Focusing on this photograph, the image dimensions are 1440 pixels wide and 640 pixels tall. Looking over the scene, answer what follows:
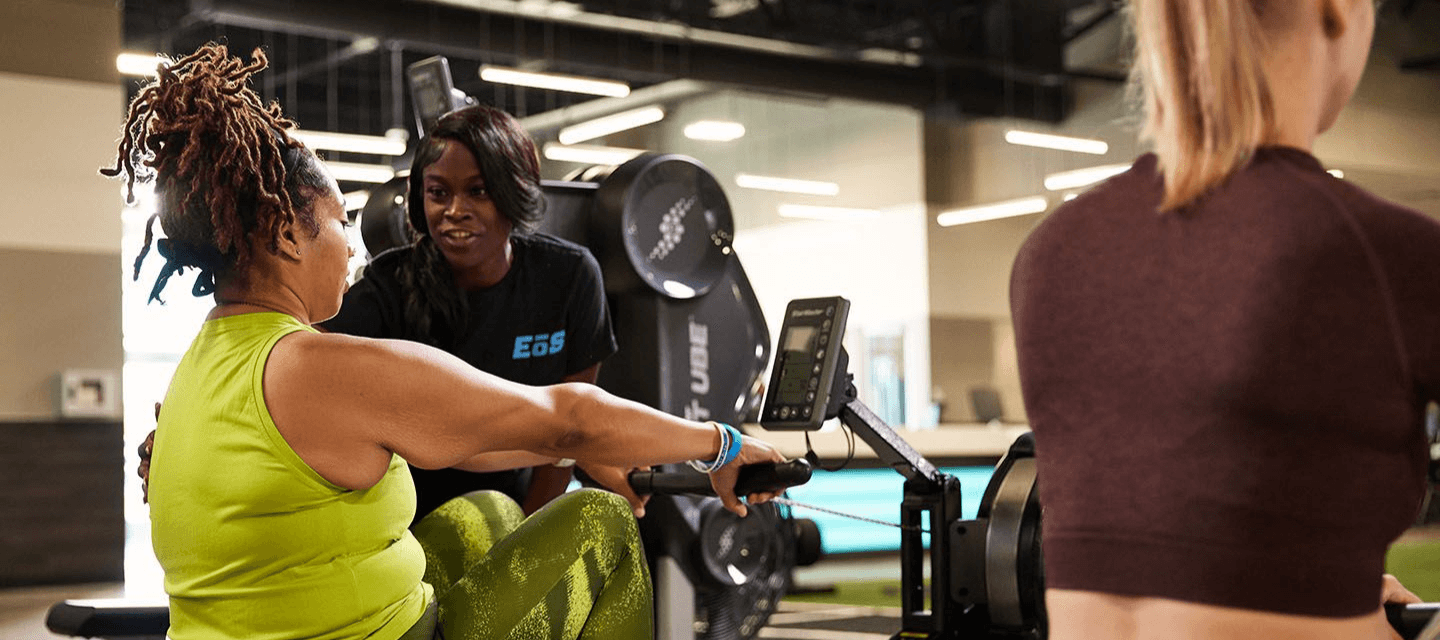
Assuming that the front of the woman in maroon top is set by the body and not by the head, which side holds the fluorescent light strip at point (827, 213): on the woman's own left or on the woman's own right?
on the woman's own left

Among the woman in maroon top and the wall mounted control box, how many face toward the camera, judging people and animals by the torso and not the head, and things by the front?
1

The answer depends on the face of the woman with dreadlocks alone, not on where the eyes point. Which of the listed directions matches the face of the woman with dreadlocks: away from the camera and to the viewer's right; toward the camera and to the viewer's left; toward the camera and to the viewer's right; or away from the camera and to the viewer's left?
away from the camera and to the viewer's right

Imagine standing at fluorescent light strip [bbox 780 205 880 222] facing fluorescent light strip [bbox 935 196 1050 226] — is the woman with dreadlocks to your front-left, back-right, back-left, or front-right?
back-right

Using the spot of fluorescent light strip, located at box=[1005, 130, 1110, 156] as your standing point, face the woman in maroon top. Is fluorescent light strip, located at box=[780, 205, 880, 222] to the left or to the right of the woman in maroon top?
right

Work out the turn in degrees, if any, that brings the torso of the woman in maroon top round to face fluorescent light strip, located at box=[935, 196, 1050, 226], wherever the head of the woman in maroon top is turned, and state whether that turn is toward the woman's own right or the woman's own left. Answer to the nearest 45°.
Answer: approximately 45° to the woman's own left

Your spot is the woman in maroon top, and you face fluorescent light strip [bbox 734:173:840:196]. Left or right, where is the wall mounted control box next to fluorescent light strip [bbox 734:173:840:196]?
left

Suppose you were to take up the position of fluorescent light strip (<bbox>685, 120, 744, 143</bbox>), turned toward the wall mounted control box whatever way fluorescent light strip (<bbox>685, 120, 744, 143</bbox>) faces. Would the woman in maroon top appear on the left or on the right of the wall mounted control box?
left
